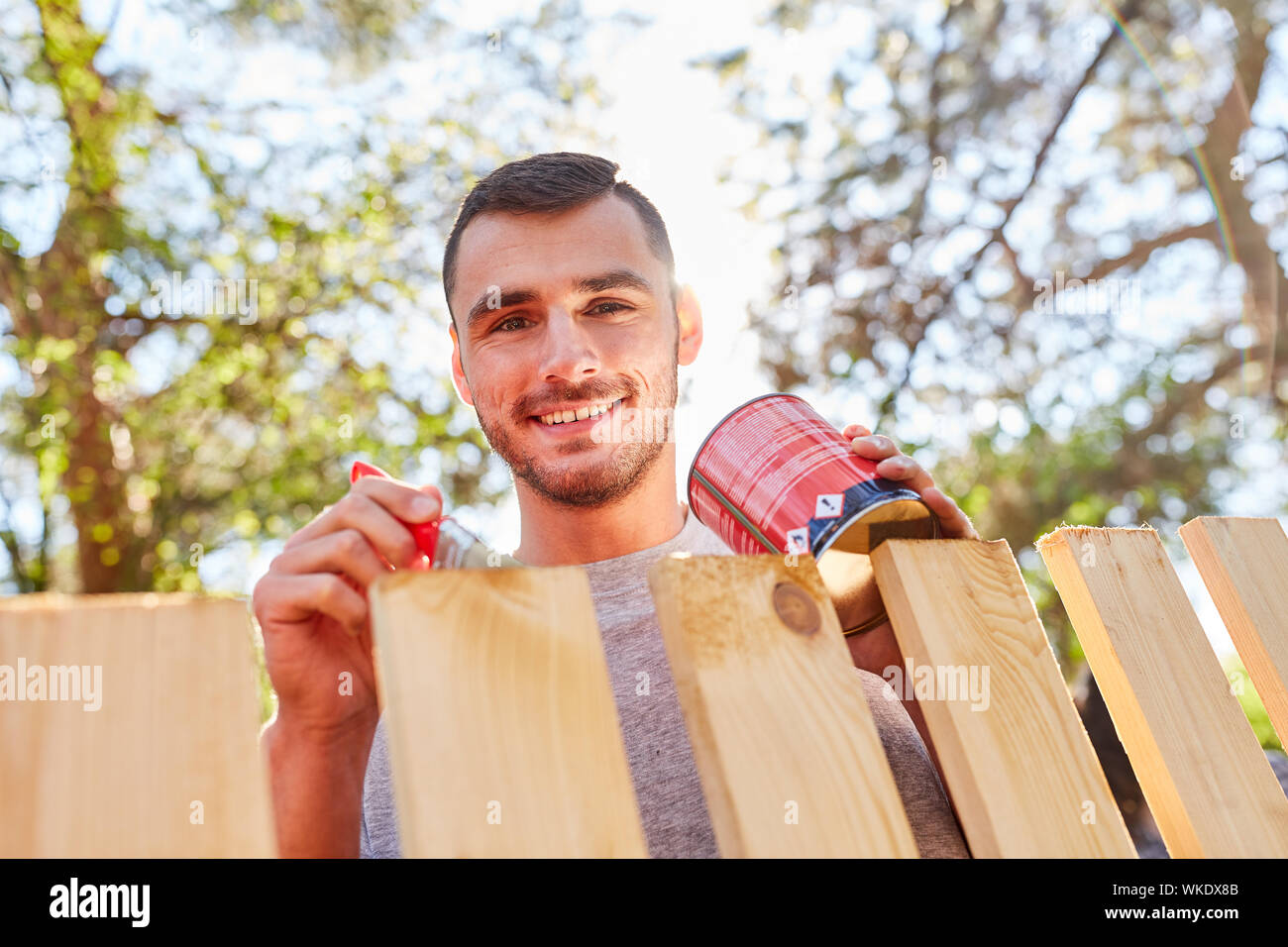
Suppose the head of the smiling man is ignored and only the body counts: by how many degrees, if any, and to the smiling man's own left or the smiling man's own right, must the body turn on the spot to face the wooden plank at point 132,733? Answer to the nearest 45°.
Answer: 0° — they already face it

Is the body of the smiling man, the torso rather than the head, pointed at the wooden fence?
yes

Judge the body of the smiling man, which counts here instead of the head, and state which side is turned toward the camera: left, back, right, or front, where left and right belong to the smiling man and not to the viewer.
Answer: front

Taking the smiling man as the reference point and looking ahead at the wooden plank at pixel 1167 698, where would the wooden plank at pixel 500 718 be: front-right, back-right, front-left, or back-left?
front-right
